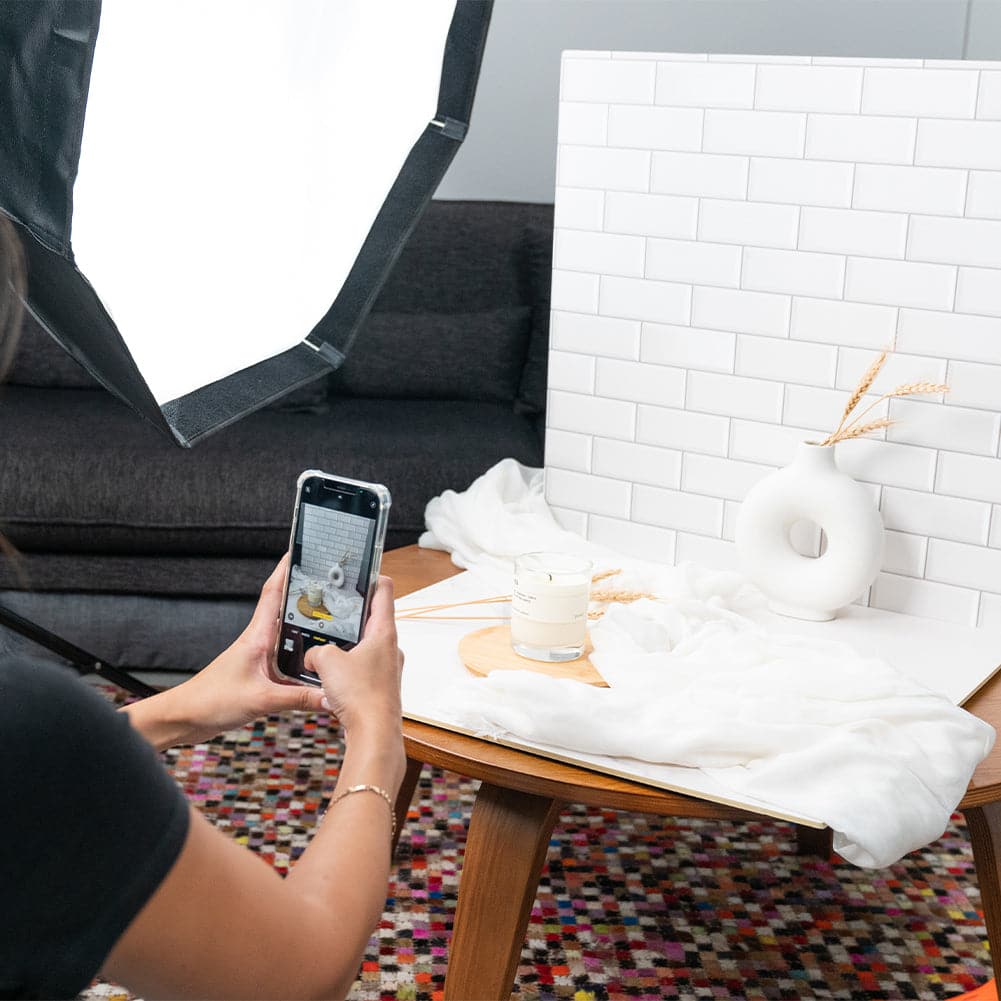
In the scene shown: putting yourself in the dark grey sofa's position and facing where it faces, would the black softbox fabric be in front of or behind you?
in front

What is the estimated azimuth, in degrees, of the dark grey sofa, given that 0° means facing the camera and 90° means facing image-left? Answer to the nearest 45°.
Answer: approximately 0°

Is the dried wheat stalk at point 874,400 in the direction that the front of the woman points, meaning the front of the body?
yes

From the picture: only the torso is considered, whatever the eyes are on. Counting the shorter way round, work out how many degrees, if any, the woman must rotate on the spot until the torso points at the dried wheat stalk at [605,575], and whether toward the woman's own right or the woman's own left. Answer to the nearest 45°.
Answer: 0° — they already face it

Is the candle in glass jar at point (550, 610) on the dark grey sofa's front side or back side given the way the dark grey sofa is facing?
on the front side

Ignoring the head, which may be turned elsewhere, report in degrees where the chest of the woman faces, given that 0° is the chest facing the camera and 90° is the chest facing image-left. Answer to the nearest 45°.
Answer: approximately 225°

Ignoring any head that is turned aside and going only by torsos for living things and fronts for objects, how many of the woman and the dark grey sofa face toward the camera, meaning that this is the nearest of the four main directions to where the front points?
1

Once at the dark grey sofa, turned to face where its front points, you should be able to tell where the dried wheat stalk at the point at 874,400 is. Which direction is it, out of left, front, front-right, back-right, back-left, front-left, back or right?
front-left

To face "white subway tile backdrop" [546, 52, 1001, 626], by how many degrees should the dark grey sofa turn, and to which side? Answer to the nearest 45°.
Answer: approximately 45° to its left
